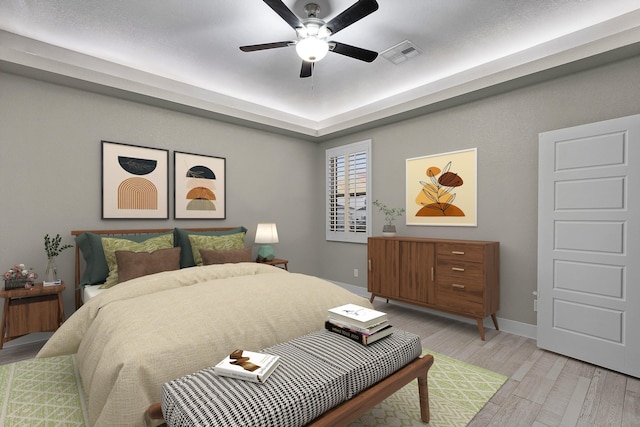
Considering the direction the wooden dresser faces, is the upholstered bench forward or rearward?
forward

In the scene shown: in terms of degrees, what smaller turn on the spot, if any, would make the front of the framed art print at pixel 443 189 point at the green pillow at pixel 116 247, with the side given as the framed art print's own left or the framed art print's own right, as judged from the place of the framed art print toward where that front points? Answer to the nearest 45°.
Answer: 0° — it already faces it

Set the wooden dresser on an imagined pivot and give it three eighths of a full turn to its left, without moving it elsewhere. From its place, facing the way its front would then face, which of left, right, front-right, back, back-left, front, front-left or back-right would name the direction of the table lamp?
back

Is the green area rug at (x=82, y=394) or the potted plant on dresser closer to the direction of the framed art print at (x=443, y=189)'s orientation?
the green area rug

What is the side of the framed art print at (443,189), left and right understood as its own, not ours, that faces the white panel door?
left

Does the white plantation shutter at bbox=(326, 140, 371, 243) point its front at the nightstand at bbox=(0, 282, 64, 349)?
yes

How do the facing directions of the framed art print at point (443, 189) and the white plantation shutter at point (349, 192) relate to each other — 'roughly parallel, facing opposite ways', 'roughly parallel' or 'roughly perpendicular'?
roughly parallel

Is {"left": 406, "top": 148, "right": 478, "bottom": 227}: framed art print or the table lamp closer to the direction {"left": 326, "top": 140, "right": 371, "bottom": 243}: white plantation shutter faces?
the table lamp

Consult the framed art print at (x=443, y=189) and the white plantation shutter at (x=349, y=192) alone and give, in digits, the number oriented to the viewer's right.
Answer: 0

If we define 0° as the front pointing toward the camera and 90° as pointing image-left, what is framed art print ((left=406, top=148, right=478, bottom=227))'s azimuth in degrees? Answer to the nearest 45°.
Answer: approximately 45°

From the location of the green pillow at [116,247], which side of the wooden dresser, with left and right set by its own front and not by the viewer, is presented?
front

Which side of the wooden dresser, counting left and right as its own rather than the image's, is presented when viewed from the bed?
front

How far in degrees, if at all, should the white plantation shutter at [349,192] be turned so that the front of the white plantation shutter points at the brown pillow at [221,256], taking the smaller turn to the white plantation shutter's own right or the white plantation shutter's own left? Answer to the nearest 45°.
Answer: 0° — it already faces it

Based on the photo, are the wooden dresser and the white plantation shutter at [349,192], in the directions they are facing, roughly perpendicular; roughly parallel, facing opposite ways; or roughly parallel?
roughly parallel

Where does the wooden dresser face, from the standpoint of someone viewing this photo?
facing the viewer and to the left of the viewer

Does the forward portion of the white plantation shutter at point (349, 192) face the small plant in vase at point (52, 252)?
yes

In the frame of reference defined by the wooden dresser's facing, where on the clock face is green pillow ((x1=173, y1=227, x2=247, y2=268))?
The green pillow is roughly at 1 o'clock from the wooden dresser.
